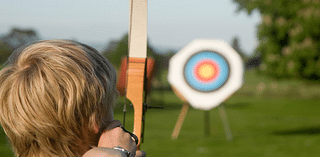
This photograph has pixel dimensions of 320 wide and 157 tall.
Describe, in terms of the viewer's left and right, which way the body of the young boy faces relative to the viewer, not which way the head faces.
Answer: facing away from the viewer and to the right of the viewer

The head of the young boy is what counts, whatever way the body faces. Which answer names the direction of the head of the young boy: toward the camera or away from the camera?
away from the camera
